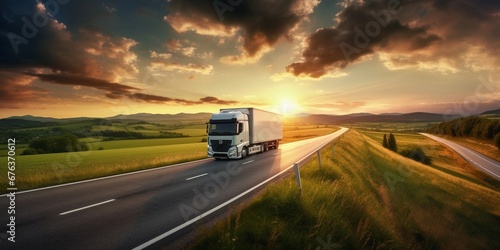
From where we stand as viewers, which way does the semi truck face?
facing the viewer and to the left of the viewer

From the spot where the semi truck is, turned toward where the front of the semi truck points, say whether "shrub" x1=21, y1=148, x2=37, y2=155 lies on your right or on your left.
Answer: on your right
